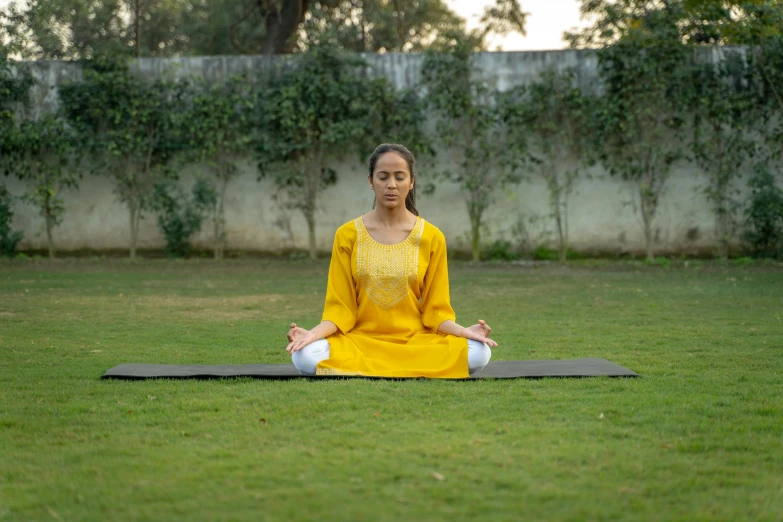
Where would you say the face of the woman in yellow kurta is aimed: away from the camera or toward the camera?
toward the camera

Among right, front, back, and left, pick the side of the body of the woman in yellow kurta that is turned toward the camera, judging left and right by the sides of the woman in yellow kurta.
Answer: front

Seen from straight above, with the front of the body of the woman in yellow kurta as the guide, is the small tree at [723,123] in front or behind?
behind

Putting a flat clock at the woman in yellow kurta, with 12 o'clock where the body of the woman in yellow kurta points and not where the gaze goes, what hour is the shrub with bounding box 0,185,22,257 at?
The shrub is roughly at 5 o'clock from the woman in yellow kurta.

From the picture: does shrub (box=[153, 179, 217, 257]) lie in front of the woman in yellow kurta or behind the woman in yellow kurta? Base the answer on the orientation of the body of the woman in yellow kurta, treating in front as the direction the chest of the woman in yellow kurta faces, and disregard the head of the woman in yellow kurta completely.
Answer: behind

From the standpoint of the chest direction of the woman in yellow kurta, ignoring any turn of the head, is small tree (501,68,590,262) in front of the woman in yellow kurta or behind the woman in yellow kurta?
behind

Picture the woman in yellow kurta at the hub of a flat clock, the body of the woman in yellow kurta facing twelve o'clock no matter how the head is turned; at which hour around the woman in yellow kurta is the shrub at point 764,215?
The shrub is roughly at 7 o'clock from the woman in yellow kurta.

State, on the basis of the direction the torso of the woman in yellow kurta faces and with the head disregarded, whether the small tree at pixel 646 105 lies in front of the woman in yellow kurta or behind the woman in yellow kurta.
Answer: behind
